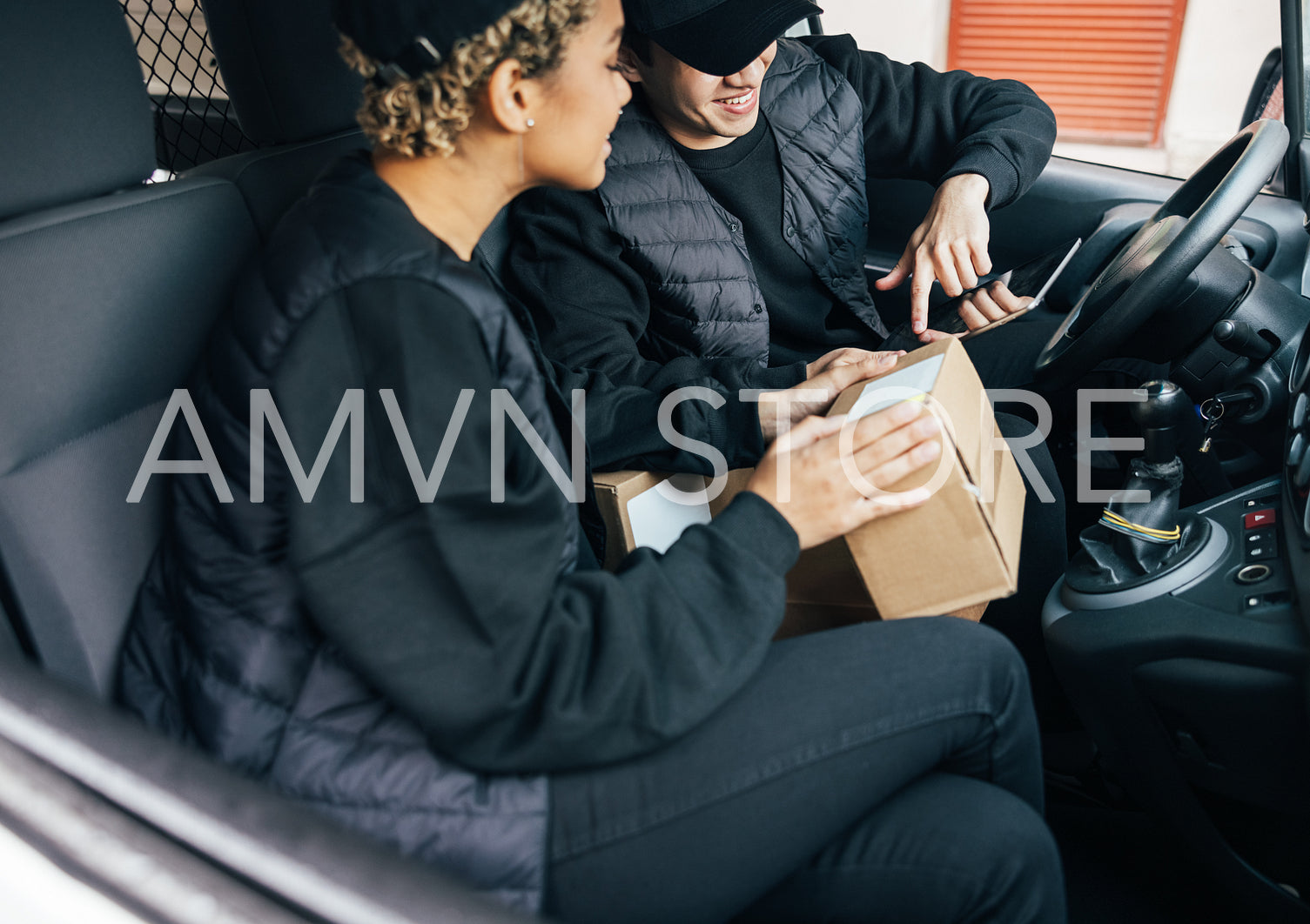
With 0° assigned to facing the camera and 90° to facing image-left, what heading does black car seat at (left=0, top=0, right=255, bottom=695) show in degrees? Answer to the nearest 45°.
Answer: approximately 315°
